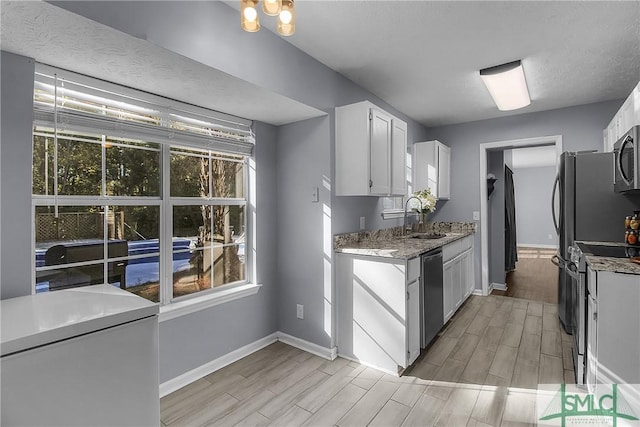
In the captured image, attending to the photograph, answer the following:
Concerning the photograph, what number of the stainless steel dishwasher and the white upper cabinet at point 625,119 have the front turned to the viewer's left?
1

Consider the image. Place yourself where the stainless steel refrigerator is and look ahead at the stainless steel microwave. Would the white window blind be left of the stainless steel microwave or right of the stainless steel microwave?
right

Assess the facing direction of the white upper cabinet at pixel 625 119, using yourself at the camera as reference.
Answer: facing to the left of the viewer

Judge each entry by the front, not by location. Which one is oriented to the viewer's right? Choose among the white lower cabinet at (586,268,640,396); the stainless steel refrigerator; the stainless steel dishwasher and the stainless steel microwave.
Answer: the stainless steel dishwasher

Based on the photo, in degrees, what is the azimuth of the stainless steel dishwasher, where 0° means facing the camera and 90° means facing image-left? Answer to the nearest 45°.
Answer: approximately 270°

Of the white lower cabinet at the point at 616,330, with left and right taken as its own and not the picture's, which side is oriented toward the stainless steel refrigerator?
right

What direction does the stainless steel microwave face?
to the viewer's left

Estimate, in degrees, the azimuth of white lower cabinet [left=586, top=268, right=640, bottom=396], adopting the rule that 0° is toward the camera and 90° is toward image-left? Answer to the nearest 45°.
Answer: approximately 90°

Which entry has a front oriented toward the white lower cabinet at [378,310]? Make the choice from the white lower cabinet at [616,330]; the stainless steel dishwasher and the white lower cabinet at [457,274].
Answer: the white lower cabinet at [616,330]

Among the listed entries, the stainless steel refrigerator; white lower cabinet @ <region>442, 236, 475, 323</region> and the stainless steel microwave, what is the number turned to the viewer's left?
2

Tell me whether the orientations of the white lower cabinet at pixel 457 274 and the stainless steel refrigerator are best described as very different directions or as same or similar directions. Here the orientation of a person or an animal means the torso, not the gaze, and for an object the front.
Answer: very different directions
